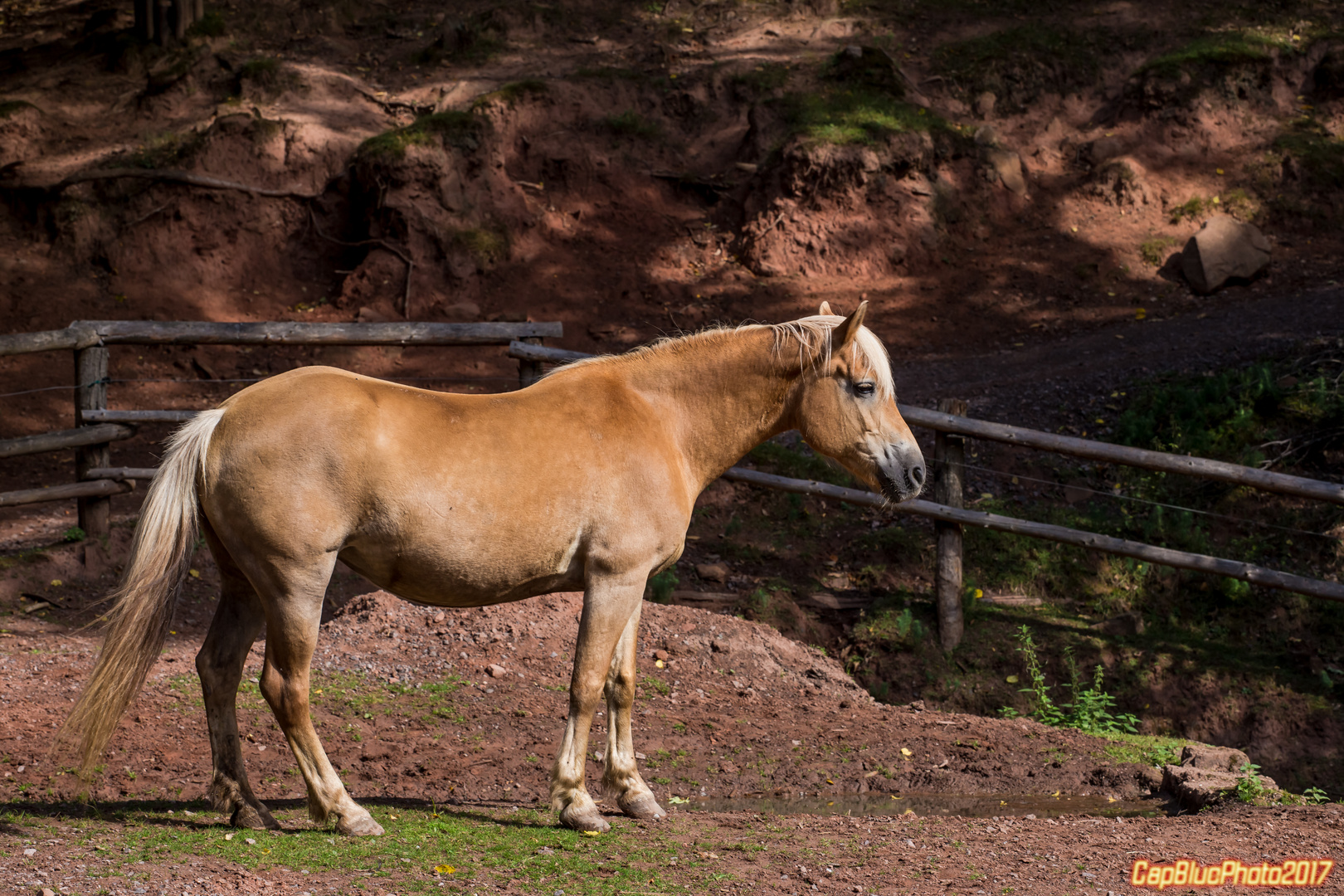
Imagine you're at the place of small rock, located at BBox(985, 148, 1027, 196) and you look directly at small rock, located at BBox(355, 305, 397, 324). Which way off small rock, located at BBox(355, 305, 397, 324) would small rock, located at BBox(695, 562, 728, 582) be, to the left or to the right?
left

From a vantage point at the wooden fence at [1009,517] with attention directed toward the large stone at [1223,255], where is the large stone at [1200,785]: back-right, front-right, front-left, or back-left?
back-right

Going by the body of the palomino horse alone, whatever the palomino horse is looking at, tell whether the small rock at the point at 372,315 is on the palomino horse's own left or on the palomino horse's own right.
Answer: on the palomino horse's own left

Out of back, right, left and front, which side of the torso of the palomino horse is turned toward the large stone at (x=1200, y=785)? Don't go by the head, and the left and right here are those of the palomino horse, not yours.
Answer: front

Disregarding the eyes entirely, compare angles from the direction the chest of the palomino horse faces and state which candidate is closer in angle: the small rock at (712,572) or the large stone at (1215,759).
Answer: the large stone

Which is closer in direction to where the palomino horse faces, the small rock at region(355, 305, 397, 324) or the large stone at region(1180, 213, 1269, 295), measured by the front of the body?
the large stone

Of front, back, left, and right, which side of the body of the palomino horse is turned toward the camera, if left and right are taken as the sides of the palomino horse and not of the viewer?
right

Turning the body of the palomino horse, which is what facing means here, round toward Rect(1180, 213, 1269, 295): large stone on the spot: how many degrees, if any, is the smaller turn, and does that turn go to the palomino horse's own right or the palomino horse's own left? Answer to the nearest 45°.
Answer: approximately 45° to the palomino horse's own left
